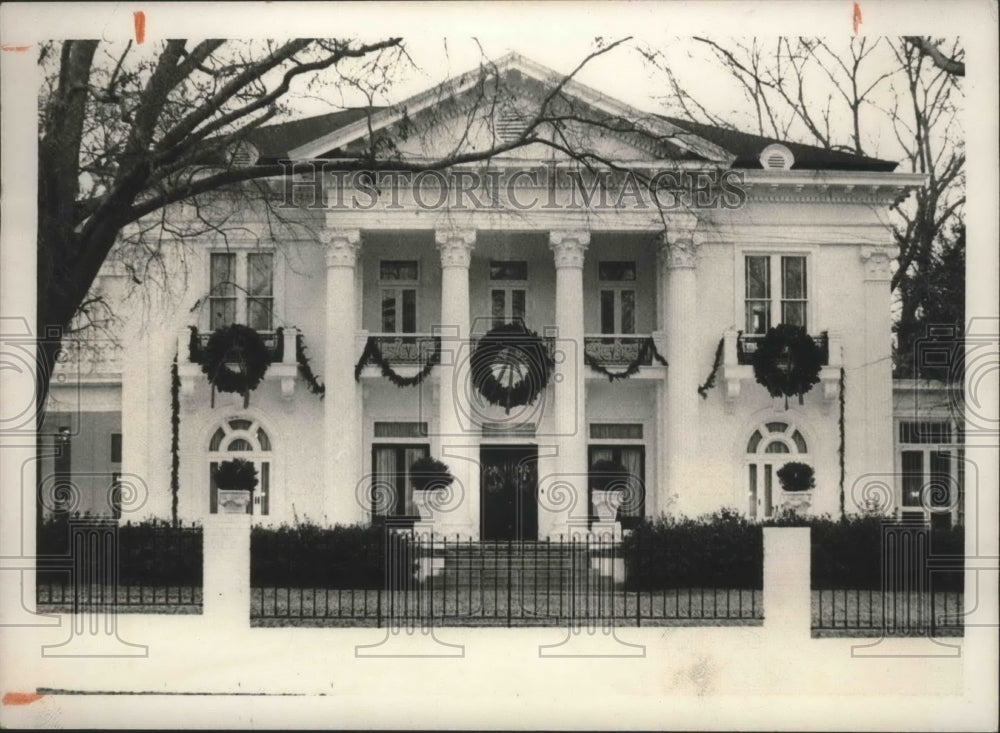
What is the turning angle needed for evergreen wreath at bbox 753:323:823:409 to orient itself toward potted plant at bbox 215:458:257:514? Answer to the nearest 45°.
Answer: approximately 45° to its right

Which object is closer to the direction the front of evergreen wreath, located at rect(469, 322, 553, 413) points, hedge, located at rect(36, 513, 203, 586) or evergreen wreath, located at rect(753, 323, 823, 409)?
the hedge

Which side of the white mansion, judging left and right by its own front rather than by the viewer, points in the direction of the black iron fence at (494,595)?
front

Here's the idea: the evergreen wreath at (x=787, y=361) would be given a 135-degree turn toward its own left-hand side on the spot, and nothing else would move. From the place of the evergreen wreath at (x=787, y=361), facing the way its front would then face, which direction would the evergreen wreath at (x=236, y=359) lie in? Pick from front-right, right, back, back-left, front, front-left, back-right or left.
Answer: back-left

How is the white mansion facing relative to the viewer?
toward the camera

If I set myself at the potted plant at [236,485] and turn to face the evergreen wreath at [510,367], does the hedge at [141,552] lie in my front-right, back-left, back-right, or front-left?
back-right

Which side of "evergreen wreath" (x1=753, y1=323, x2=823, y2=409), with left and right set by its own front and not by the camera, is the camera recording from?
front

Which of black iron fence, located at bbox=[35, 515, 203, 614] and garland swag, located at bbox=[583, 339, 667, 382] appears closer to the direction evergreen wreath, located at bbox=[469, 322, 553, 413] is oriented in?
the black iron fence

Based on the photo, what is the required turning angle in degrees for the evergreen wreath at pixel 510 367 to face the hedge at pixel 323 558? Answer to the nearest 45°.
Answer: approximately 45° to its right

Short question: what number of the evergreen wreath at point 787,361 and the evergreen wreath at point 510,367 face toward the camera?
2

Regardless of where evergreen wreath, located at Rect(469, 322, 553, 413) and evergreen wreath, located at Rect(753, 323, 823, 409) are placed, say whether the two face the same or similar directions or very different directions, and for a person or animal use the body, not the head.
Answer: same or similar directions
